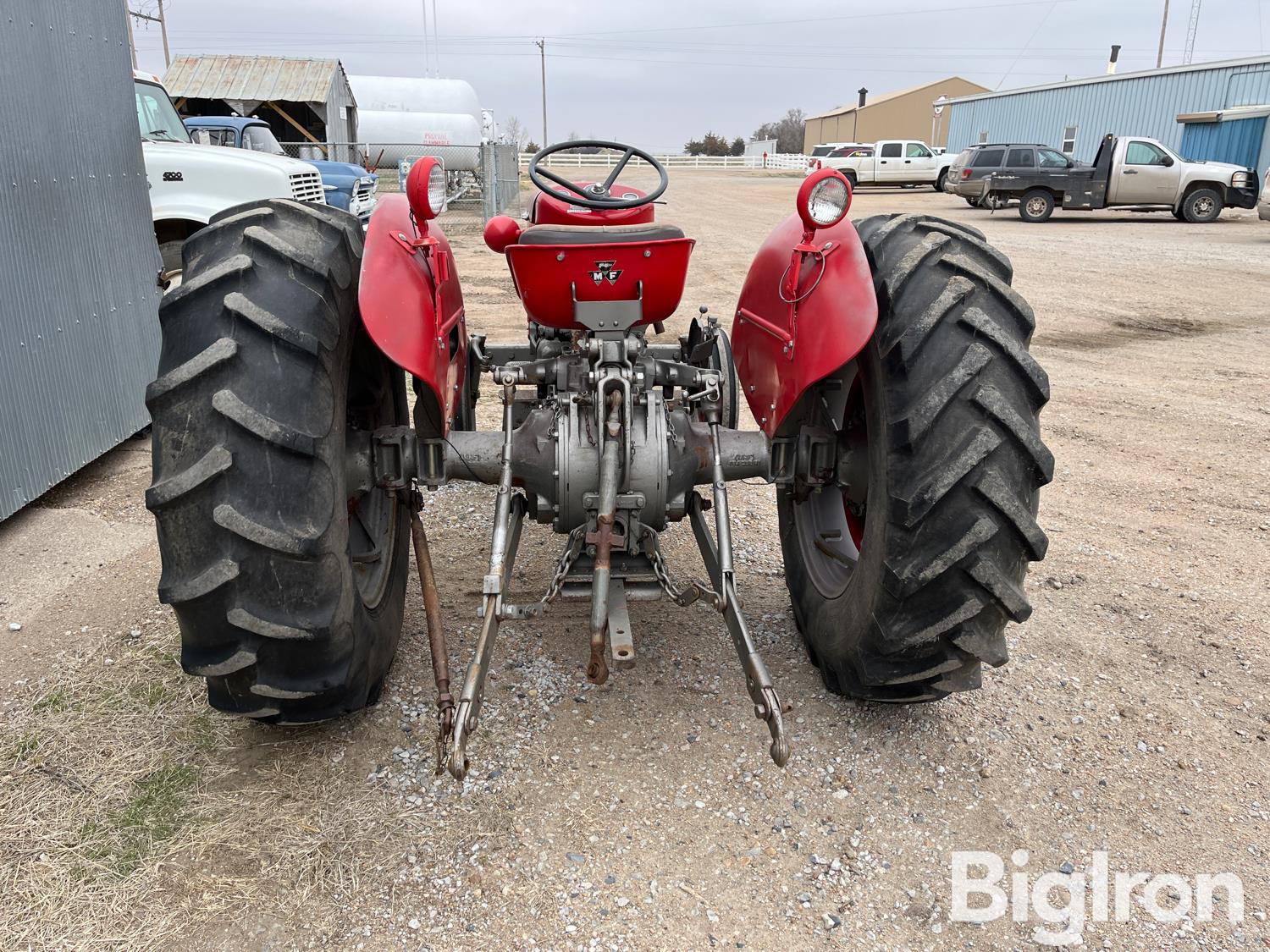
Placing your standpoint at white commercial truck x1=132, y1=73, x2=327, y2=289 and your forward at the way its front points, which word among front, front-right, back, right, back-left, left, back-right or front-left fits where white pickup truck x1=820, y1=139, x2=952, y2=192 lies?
left

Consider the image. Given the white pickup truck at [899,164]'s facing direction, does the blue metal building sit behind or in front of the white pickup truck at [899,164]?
in front

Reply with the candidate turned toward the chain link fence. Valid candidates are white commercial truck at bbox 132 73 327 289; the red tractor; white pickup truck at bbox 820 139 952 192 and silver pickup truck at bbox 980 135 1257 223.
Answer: the red tractor

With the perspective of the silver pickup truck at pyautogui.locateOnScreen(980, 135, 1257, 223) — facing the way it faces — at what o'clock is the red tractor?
The red tractor is roughly at 3 o'clock from the silver pickup truck.

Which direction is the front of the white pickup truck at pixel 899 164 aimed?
to the viewer's right

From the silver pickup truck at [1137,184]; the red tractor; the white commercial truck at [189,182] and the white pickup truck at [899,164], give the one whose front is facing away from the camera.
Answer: the red tractor

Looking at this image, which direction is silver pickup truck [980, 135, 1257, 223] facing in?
to the viewer's right

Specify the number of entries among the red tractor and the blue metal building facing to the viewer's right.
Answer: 0

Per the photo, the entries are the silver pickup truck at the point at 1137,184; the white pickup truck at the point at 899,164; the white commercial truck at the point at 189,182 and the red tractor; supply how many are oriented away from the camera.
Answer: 1

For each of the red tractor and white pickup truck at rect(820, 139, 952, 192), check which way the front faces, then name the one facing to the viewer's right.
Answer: the white pickup truck

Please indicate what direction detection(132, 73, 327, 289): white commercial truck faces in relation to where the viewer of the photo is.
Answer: facing the viewer and to the right of the viewer

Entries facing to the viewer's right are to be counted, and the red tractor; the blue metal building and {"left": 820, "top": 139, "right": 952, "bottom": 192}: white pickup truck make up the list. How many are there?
1

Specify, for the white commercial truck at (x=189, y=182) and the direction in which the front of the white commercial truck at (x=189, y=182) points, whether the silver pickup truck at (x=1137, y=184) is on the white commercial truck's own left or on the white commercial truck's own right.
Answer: on the white commercial truck's own left

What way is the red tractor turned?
away from the camera

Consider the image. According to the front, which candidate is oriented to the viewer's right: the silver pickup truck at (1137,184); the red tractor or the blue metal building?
the silver pickup truck

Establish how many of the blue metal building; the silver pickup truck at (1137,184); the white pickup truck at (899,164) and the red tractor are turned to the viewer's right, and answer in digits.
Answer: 2
